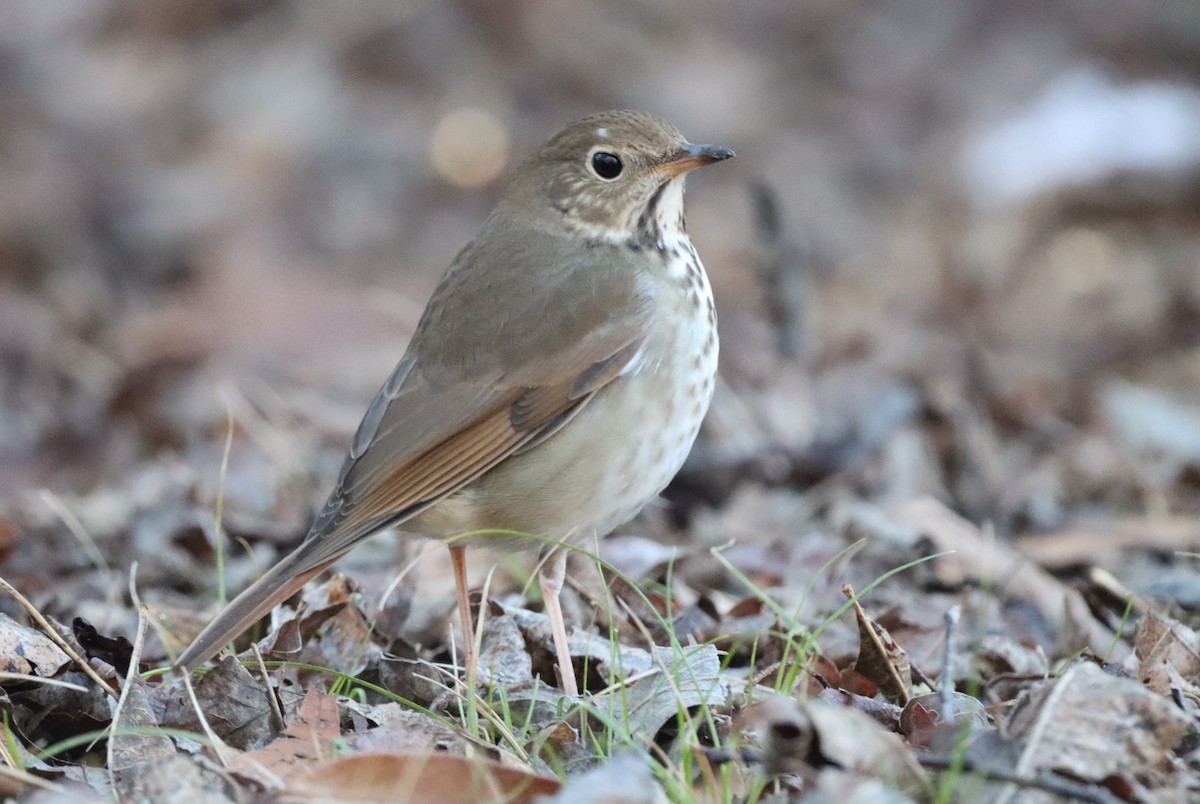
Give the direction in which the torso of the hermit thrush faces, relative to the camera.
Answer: to the viewer's right

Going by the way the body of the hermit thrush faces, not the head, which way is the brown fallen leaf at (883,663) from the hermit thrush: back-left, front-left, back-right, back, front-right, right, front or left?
front-right

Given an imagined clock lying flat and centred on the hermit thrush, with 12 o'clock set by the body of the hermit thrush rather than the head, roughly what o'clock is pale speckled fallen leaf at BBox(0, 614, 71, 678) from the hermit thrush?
The pale speckled fallen leaf is roughly at 5 o'clock from the hermit thrush.

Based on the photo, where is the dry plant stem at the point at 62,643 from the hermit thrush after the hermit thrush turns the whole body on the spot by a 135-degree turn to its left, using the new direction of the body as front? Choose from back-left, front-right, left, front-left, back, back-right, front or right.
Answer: left

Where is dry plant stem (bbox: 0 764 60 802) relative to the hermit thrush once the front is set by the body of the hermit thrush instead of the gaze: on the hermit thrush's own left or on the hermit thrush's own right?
on the hermit thrush's own right

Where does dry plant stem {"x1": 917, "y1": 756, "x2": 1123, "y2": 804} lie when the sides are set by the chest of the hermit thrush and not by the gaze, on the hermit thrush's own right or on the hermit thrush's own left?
on the hermit thrush's own right

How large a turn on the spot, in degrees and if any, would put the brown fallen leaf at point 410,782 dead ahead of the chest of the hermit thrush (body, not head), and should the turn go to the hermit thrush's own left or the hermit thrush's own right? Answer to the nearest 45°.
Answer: approximately 90° to the hermit thrush's own right

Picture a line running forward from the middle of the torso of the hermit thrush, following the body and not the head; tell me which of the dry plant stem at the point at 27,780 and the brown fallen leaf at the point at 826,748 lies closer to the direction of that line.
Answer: the brown fallen leaf

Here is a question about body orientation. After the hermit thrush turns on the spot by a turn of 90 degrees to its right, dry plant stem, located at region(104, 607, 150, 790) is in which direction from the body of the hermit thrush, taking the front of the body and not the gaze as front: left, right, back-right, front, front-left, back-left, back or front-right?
front-right
